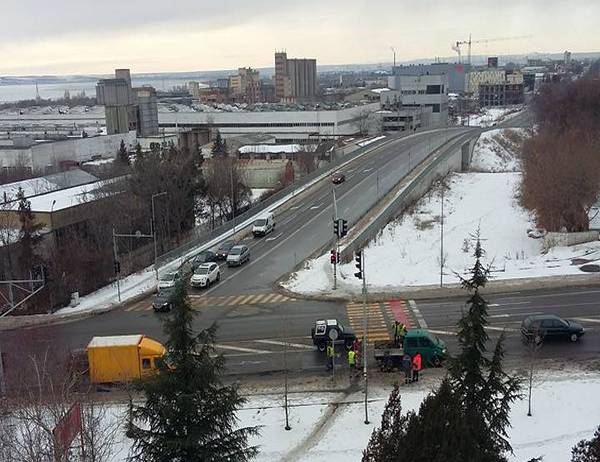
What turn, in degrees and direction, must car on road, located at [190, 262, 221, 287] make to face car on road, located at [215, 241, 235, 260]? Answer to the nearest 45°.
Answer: approximately 135° to its right

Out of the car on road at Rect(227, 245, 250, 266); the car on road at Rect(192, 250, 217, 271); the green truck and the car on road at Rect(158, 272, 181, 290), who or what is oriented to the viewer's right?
the green truck

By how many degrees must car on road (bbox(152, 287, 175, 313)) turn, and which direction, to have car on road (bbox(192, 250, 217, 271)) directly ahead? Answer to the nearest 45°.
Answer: approximately 135° to its right

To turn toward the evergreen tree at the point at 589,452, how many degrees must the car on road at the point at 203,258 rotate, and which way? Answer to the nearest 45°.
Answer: approximately 45° to its left

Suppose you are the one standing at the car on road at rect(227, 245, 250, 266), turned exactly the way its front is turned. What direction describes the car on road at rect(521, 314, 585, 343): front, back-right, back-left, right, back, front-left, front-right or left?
left

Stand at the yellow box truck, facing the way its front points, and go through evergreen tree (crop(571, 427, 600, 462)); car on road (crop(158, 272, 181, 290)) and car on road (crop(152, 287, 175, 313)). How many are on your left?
2

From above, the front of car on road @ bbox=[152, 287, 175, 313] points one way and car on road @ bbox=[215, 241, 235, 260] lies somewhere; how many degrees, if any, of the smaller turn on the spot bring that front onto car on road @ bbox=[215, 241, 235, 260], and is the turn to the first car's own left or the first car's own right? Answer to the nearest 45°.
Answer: approximately 135° to the first car's own right

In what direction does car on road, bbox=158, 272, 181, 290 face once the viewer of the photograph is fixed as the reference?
facing the viewer and to the left of the viewer

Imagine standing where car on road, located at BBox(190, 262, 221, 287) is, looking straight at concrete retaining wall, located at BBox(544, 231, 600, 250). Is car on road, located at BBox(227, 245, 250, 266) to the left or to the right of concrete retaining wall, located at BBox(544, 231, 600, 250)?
left

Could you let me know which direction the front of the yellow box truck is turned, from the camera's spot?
facing to the right of the viewer

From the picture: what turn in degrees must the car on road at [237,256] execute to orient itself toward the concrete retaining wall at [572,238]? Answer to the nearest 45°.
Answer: approximately 135° to its left

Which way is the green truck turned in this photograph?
to the viewer's right

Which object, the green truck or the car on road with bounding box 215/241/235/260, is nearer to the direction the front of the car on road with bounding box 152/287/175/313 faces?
the green truck

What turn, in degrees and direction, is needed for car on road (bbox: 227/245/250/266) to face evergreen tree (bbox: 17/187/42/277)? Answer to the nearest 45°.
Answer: approximately 45° to its right

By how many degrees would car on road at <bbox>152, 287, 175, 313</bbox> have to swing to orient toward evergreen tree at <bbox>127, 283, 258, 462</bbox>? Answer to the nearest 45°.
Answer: approximately 45° to its left

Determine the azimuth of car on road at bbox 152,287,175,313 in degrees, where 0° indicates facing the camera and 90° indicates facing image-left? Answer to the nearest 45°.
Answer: approximately 45°

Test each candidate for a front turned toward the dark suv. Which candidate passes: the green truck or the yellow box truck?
the yellow box truck
